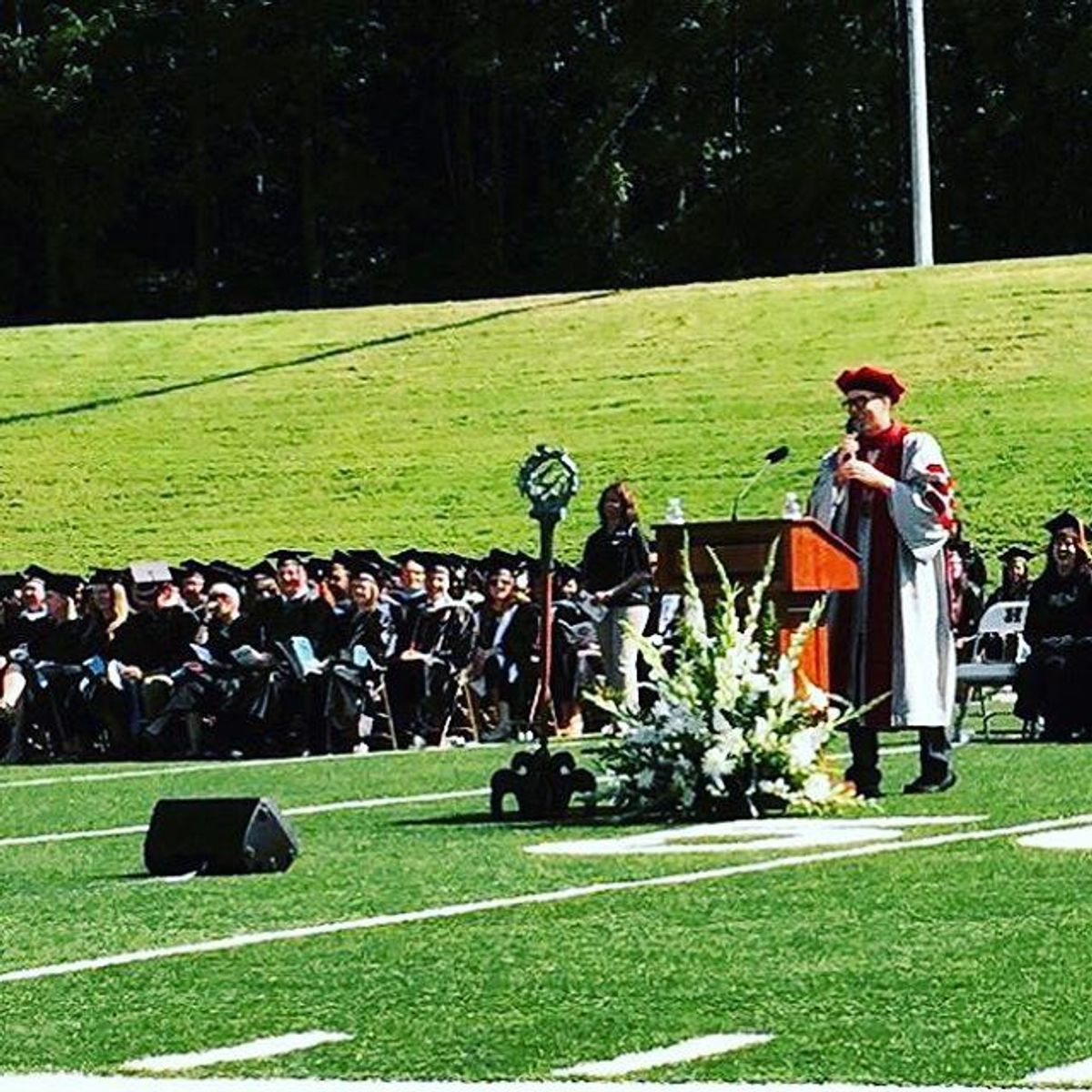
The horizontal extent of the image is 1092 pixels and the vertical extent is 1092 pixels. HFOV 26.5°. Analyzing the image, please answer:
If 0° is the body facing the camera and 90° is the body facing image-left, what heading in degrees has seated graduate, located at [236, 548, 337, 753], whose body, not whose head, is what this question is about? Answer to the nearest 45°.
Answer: approximately 0°

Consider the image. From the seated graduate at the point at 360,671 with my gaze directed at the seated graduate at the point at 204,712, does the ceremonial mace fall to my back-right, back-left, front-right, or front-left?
back-left

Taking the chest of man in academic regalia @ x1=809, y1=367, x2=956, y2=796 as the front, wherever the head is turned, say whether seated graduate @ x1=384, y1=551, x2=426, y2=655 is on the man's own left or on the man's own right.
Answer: on the man's own right

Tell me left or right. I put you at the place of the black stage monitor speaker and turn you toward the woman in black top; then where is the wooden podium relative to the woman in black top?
right

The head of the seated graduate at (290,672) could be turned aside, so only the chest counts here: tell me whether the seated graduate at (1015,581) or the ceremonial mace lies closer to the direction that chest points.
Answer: the ceremonial mace

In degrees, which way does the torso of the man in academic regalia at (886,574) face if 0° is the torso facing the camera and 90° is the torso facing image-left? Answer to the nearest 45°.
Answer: approximately 45°

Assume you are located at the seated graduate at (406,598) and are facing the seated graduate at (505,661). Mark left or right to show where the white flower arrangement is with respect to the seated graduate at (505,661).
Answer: right

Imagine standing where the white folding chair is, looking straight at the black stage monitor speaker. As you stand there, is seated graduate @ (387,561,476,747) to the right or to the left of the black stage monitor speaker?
right
